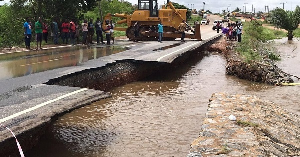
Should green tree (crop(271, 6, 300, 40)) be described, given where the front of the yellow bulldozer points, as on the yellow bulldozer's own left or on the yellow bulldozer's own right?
on the yellow bulldozer's own left
